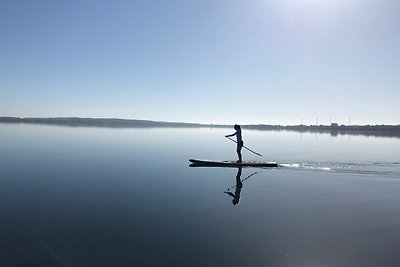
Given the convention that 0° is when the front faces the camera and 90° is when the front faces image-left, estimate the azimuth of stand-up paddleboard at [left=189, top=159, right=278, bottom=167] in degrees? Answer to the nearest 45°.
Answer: approximately 90°
